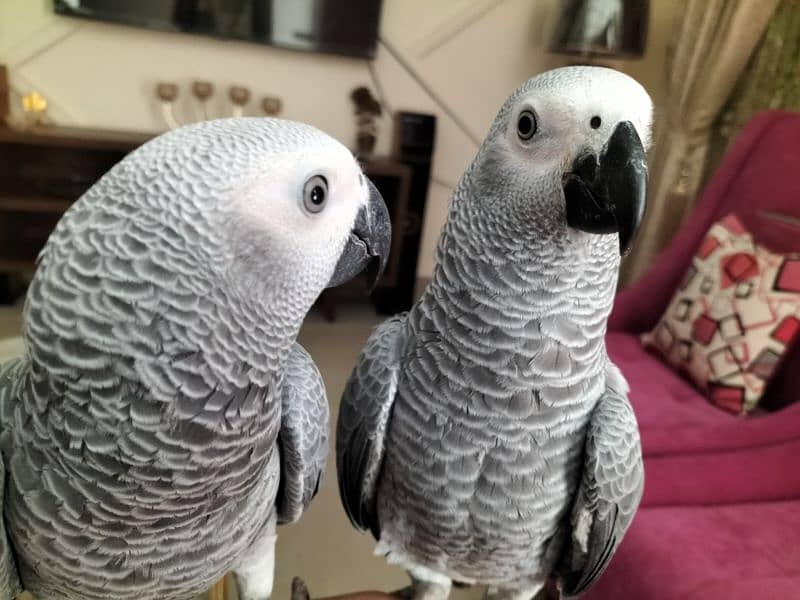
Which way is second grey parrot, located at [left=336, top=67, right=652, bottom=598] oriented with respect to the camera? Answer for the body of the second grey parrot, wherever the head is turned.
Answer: toward the camera

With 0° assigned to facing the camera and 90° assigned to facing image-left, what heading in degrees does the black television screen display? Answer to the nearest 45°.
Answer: approximately 315°

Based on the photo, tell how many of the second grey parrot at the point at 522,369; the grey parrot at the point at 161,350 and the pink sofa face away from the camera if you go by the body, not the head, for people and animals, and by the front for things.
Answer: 0

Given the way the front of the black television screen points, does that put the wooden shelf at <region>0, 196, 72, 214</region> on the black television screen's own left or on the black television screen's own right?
on the black television screen's own right

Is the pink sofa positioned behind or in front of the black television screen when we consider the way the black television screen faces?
in front

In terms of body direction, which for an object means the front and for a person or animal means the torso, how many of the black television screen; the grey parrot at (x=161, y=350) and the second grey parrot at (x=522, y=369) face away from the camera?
0

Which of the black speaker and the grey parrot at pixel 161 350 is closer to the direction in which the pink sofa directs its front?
the grey parrot

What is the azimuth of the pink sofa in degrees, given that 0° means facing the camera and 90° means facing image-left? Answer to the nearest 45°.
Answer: approximately 45°

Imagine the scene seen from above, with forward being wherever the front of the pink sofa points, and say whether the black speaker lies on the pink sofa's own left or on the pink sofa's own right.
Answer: on the pink sofa's own right

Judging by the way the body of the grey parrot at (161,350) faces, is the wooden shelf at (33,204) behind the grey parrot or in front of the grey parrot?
behind
